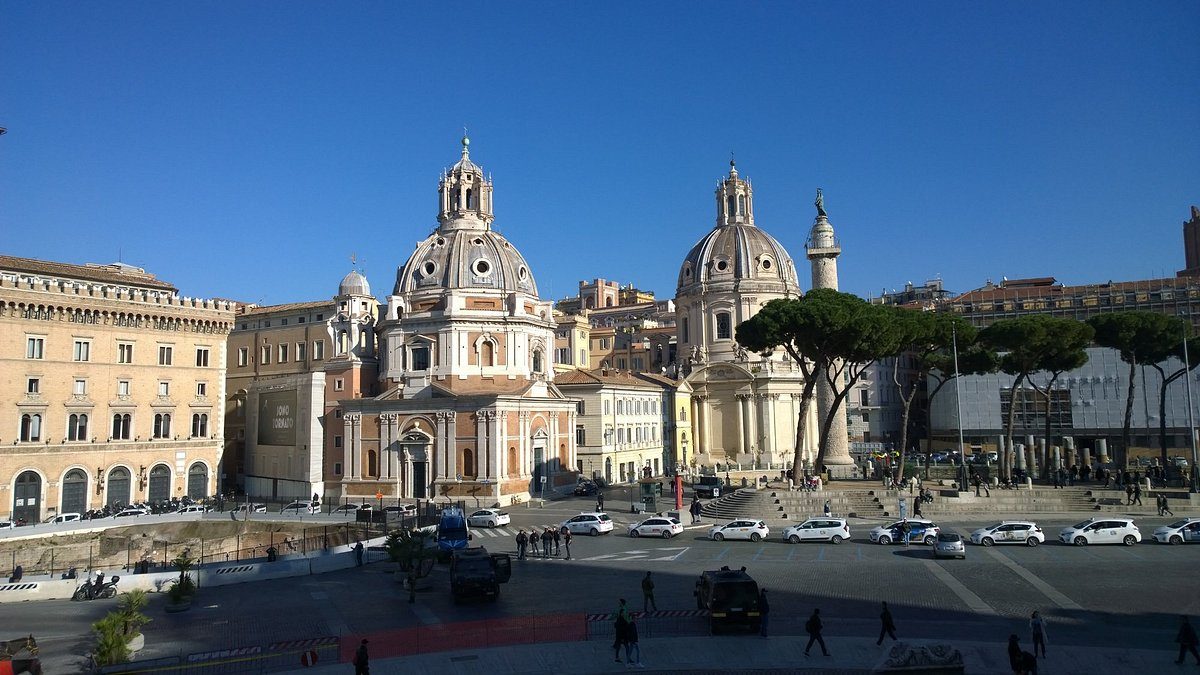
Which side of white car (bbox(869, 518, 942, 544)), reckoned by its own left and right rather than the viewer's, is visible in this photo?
left

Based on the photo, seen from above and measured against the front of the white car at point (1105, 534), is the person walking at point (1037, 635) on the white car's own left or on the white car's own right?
on the white car's own left

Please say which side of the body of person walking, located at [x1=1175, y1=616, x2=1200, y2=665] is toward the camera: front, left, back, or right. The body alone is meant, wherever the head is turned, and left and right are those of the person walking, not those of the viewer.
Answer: left

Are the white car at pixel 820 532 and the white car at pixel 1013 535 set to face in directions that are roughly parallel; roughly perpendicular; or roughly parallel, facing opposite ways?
roughly parallel

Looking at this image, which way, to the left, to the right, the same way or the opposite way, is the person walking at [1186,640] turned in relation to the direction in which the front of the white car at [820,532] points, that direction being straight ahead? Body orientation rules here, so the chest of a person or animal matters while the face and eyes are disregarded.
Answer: the same way

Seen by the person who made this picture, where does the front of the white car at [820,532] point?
facing to the left of the viewer

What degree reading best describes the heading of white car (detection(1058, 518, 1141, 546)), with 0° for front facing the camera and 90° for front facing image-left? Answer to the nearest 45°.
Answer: approximately 90°

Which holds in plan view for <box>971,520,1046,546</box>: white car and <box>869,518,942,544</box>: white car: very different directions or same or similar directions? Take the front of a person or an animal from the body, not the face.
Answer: same or similar directions

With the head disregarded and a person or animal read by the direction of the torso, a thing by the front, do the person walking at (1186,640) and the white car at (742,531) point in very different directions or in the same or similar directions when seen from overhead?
same or similar directions

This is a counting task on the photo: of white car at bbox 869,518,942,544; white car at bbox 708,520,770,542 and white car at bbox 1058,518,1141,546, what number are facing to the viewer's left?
3

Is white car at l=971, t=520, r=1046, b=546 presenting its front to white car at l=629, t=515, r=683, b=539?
yes

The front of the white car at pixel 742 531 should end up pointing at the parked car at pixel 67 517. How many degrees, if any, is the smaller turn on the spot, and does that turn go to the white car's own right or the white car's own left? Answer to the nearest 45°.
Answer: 0° — it already faces it

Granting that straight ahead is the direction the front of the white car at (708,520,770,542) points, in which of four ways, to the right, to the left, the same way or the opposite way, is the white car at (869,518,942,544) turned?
the same way

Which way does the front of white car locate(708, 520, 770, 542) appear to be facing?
to the viewer's left

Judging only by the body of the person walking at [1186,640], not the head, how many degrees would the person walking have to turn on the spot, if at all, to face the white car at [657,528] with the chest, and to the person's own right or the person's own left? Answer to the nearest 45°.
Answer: approximately 45° to the person's own right
